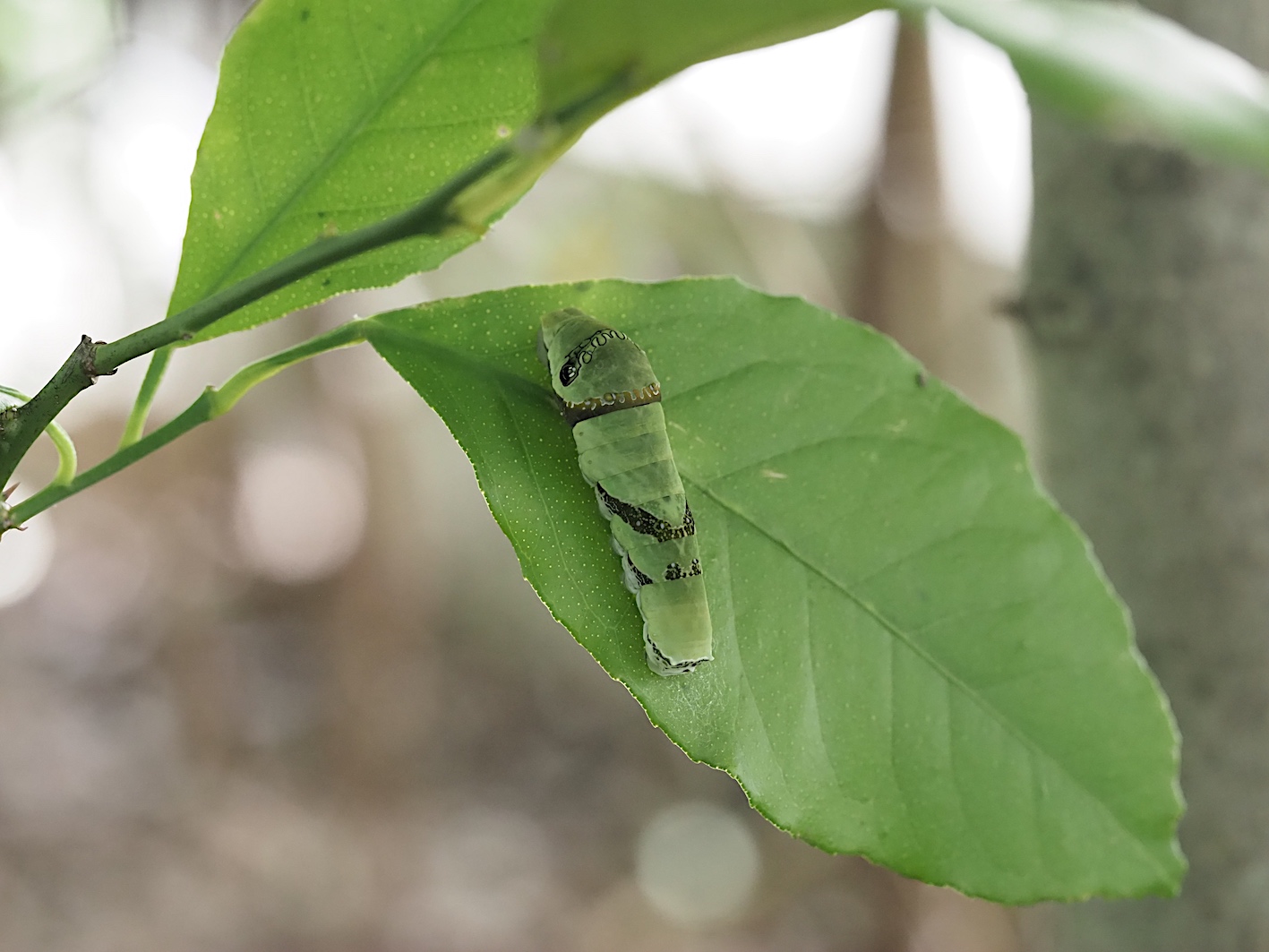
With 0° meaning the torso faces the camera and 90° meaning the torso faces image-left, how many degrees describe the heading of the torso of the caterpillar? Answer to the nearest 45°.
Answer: approximately 180°
